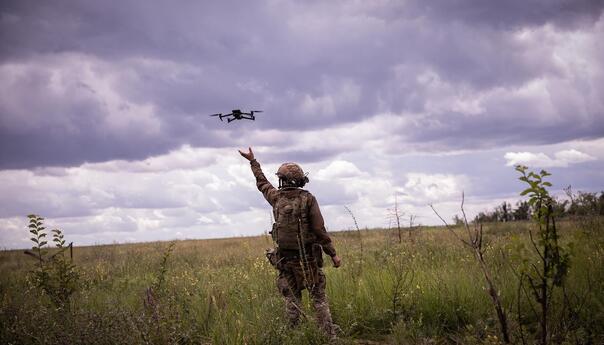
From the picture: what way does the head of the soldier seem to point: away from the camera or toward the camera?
away from the camera

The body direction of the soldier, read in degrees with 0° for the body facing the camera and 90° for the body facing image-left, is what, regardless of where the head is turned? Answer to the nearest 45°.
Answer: approximately 180°
